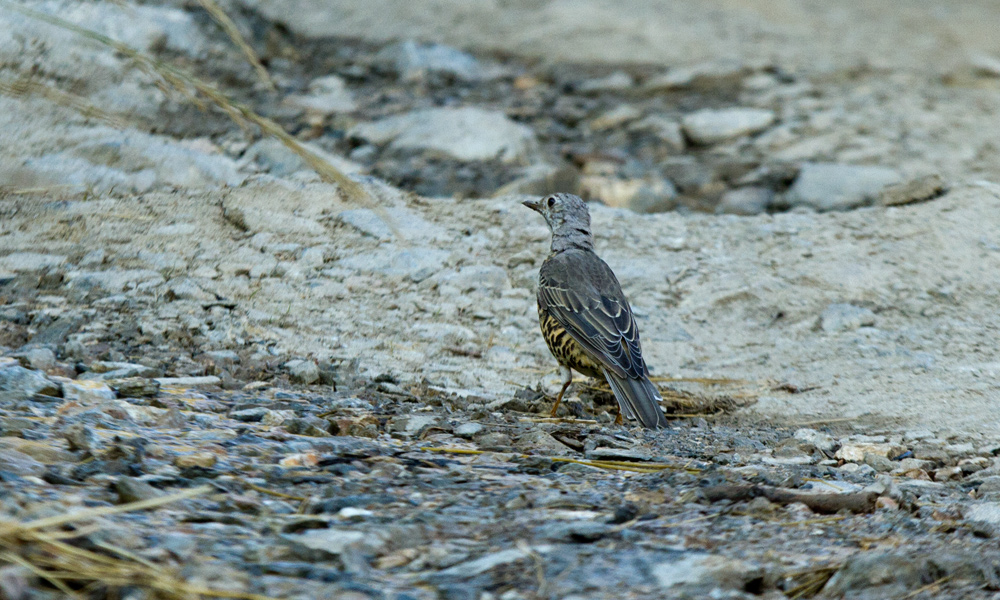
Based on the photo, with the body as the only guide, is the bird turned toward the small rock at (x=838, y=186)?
no

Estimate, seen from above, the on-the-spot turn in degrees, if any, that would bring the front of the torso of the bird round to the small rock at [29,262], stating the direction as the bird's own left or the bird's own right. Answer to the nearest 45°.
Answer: approximately 45° to the bird's own left

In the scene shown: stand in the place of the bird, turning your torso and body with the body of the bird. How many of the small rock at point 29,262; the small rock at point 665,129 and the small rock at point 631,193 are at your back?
0

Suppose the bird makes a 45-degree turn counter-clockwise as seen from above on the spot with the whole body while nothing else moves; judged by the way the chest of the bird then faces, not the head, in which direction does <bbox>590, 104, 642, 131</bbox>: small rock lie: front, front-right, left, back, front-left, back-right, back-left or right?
right

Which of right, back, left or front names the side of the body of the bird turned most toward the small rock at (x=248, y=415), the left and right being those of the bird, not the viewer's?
left

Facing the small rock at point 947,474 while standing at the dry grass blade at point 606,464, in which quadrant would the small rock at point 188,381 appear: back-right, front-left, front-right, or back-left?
back-left

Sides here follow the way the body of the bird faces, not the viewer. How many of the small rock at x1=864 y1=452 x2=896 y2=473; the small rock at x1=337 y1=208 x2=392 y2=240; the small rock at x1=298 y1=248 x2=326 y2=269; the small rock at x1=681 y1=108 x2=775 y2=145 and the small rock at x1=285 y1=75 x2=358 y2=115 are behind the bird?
1

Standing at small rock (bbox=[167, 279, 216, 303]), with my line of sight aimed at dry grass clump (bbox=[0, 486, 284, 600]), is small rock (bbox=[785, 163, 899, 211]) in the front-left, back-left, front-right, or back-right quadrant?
back-left

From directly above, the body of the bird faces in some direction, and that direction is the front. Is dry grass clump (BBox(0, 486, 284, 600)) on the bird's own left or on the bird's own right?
on the bird's own left

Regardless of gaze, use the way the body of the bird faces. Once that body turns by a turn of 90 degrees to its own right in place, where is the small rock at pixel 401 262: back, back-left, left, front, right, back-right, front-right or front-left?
left

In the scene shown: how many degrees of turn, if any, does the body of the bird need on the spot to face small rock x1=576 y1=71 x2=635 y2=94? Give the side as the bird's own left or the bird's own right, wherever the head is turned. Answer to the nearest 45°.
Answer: approximately 45° to the bird's own right

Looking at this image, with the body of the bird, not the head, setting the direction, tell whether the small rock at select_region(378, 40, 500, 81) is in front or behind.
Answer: in front

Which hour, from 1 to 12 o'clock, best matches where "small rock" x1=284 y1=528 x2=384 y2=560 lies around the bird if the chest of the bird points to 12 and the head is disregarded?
The small rock is roughly at 8 o'clock from the bird.

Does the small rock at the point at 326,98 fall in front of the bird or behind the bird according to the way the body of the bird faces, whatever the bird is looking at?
in front

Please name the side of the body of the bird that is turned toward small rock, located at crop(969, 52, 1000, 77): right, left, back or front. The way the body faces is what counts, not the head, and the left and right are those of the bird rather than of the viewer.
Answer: right

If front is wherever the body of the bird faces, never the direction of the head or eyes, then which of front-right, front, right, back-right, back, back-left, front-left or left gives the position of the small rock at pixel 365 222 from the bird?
front

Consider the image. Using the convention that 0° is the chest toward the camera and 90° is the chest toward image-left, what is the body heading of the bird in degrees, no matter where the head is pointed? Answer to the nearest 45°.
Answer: approximately 135°

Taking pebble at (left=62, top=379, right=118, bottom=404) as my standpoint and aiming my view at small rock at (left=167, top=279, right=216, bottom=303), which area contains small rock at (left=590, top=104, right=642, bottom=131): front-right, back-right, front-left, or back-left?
front-right

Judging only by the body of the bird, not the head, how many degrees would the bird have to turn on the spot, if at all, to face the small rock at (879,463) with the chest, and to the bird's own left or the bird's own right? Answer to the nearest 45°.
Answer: approximately 180°

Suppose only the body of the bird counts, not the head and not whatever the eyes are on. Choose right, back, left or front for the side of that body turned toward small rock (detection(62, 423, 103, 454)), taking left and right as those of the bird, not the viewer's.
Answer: left

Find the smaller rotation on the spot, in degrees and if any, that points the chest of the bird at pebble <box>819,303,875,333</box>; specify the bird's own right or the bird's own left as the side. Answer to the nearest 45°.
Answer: approximately 90° to the bird's own right
